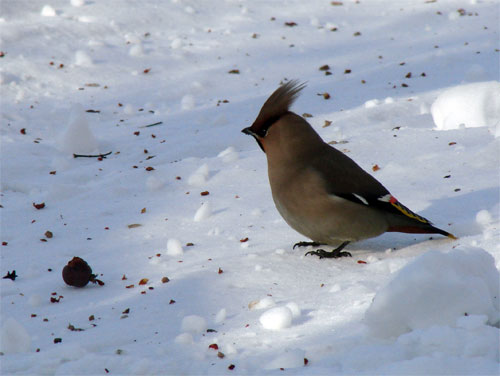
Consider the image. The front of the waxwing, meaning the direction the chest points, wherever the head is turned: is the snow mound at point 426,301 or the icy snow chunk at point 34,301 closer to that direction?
the icy snow chunk

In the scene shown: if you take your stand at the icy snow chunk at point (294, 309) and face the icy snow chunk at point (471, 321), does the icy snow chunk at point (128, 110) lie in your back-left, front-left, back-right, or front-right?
back-left

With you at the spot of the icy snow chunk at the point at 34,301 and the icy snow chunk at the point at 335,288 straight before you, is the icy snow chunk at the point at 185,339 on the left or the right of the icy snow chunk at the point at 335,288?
right

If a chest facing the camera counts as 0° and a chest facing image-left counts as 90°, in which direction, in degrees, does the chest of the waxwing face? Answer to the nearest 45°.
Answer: approximately 90°

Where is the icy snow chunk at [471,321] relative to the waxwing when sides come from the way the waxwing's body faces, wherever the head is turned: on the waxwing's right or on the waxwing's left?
on the waxwing's left
